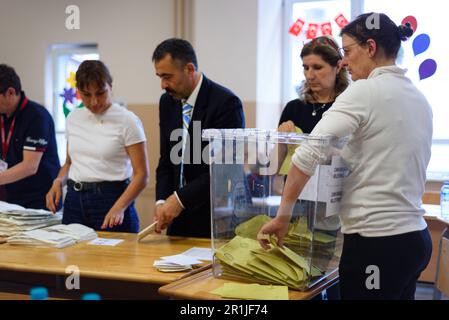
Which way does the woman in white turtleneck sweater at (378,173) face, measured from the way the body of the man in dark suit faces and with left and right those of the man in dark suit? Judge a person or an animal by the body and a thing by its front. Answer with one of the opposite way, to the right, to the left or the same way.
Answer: to the right

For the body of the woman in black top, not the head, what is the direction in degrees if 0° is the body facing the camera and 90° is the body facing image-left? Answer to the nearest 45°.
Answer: approximately 45°

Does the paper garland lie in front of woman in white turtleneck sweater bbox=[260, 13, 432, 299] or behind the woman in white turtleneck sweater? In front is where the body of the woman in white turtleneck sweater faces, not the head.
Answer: in front

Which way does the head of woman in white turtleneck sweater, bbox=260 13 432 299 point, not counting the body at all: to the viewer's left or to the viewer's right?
to the viewer's left

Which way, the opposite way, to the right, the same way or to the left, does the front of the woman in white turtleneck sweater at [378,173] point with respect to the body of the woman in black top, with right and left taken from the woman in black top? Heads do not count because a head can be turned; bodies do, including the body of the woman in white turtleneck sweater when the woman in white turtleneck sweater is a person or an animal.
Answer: to the right

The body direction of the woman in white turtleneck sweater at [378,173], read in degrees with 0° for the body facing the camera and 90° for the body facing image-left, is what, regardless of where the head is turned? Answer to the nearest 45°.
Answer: approximately 135°

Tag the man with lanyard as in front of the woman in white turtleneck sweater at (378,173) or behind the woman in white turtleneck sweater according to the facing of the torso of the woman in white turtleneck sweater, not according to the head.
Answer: in front

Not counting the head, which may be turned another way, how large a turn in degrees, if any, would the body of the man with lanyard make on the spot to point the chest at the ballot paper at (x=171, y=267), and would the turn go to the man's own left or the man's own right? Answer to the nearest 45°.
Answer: approximately 45° to the man's own left

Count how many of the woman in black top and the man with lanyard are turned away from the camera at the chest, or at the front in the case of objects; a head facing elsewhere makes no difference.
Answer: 0
